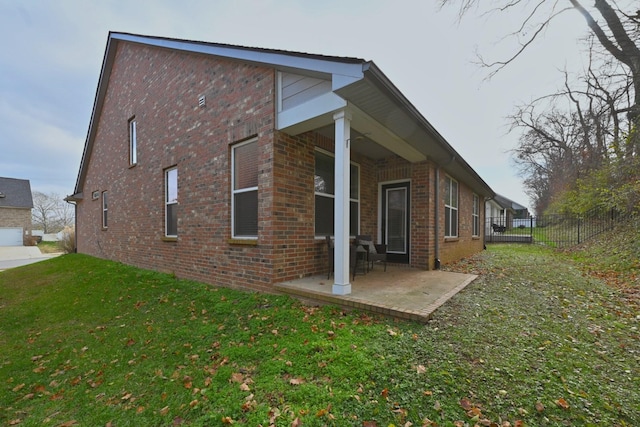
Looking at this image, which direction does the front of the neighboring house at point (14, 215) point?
toward the camera

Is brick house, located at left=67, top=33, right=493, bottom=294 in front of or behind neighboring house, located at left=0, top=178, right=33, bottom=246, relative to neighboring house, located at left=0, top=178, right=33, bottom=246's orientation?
in front

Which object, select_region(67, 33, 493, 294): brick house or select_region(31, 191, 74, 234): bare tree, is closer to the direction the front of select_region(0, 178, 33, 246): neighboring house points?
the brick house

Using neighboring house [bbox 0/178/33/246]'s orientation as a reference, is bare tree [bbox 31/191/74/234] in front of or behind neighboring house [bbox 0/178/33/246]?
behind

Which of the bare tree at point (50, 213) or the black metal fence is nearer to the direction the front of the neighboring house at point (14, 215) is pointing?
the black metal fence

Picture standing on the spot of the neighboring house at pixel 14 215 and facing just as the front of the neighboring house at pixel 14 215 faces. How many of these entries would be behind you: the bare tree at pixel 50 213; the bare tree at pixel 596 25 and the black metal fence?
1

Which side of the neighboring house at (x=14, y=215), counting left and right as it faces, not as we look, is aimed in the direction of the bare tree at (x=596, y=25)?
front

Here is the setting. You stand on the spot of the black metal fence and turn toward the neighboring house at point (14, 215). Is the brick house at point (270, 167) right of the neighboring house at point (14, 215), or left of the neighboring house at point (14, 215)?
left

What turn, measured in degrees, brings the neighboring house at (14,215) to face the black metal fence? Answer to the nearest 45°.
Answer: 0° — it already faces it
